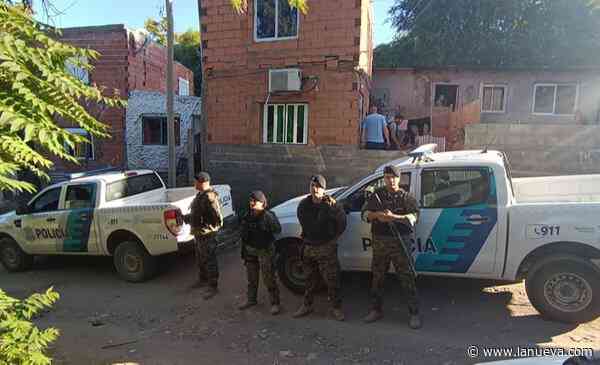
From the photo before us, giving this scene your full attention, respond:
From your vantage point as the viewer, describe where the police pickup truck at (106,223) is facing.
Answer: facing away from the viewer and to the left of the viewer

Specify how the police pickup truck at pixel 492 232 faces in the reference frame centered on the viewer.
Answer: facing to the left of the viewer

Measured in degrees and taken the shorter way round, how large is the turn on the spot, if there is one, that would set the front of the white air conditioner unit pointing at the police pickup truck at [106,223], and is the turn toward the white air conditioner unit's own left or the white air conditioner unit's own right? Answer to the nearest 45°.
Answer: approximately 45° to the white air conditioner unit's own right

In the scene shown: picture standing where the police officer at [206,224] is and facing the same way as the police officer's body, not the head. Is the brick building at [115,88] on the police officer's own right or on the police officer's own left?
on the police officer's own right

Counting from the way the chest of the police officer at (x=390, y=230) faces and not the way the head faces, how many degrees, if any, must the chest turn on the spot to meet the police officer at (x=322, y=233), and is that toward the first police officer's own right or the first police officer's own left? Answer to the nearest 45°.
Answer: approximately 90° to the first police officer's own right

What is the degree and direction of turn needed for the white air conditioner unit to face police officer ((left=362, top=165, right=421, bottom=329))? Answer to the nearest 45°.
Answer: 0° — it already faces them

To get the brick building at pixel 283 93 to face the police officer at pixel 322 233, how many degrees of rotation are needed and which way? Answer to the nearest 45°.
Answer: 0° — it already faces them

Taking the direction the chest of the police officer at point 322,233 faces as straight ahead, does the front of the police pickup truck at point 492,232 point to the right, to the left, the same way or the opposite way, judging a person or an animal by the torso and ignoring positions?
to the right

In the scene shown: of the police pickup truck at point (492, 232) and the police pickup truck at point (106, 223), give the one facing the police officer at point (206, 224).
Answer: the police pickup truck at point (492, 232)

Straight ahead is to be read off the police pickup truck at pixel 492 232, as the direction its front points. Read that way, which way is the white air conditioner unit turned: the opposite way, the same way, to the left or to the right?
to the left

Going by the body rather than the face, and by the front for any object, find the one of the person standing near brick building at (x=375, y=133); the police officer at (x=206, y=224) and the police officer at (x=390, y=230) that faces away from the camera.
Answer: the person standing near brick building

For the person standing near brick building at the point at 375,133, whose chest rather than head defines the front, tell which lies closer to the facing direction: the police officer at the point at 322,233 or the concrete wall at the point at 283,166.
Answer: the concrete wall

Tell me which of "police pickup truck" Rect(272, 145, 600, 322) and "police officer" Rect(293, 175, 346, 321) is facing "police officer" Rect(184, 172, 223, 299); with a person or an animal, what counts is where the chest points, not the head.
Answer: the police pickup truck

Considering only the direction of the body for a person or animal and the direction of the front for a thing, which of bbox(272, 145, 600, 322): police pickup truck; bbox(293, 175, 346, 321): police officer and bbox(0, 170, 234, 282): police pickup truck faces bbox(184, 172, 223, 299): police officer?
bbox(272, 145, 600, 322): police pickup truck
